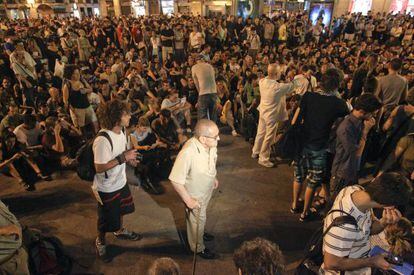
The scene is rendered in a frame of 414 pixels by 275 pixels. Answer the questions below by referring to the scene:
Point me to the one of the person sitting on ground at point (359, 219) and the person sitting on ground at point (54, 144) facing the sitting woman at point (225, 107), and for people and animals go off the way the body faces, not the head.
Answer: the person sitting on ground at point (54, 144)

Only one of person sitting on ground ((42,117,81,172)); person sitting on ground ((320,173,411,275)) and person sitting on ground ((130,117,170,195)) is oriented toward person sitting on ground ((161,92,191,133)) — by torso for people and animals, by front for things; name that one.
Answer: person sitting on ground ((42,117,81,172))

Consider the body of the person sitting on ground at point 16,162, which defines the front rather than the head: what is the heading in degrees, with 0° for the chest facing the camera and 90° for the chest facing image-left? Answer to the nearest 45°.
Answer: approximately 315°

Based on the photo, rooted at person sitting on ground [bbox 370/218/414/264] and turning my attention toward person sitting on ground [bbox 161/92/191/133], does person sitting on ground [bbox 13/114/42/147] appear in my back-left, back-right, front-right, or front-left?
front-left

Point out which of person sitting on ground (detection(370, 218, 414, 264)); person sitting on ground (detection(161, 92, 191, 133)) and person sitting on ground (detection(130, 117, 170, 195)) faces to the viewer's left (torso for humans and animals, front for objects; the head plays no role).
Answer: person sitting on ground (detection(370, 218, 414, 264))

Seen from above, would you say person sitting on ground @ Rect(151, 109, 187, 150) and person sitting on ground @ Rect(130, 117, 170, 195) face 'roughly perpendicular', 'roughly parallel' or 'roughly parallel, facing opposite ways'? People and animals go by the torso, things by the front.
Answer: roughly parallel

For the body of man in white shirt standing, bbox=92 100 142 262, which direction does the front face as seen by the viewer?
to the viewer's right

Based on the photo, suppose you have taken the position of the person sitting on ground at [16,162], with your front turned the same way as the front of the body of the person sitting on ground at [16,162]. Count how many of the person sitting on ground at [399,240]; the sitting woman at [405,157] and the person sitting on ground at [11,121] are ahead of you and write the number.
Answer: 2

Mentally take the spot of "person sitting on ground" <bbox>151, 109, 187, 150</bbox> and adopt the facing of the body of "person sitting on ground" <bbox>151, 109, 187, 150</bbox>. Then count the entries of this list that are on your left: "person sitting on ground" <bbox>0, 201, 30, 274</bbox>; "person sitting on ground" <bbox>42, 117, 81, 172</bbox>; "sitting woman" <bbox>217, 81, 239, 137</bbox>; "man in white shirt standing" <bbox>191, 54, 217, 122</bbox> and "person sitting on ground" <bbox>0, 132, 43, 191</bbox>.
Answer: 2

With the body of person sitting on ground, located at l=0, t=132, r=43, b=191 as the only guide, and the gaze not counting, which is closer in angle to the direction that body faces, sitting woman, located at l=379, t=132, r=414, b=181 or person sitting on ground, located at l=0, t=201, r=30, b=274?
the sitting woman

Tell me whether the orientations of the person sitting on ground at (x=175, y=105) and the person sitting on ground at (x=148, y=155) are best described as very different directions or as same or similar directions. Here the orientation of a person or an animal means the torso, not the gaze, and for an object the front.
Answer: same or similar directions
